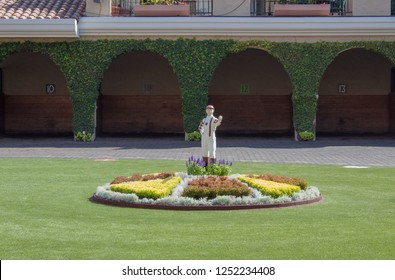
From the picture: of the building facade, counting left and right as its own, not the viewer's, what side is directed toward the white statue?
front

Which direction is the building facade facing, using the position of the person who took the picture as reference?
facing the viewer

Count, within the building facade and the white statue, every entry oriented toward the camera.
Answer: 2

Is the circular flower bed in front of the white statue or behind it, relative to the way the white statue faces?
in front

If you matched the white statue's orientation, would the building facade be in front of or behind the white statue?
behind

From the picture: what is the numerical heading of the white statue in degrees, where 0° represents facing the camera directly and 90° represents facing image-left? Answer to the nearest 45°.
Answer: approximately 0°
